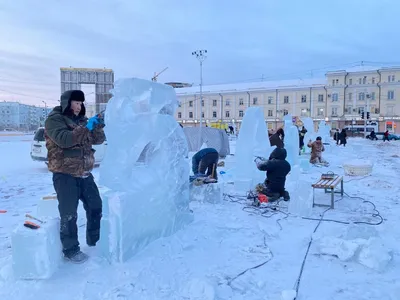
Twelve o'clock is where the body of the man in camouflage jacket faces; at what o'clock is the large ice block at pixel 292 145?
The large ice block is roughly at 9 o'clock from the man in camouflage jacket.

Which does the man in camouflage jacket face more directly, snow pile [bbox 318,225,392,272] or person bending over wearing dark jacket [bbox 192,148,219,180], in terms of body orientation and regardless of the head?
the snow pile

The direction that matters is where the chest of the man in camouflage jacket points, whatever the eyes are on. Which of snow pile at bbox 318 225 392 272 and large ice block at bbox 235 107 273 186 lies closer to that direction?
the snow pile

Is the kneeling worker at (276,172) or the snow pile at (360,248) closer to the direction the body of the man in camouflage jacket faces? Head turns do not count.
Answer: the snow pile

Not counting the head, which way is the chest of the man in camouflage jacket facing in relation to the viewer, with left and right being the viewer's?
facing the viewer and to the right of the viewer

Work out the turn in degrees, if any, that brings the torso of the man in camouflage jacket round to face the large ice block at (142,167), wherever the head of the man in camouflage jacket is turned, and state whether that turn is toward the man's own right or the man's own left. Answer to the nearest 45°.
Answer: approximately 45° to the man's own left

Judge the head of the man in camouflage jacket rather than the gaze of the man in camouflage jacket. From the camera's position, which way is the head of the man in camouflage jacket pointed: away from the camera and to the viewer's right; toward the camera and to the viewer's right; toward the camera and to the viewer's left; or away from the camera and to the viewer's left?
toward the camera and to the viewer's right

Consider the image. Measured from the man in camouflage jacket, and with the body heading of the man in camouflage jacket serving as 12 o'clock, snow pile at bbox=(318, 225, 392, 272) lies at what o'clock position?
The snow pile is roughly at 11 o'clock from the man in camouflage jacket.

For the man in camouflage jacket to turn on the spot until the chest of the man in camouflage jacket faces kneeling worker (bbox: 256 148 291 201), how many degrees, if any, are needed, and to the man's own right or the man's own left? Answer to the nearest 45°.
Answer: approximately 90° to the man's own left

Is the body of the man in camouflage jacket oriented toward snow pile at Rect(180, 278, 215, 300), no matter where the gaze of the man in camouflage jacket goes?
yes
